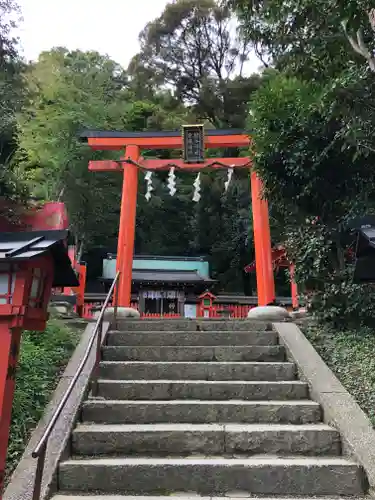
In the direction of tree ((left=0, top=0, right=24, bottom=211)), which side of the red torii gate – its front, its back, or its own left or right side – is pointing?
right

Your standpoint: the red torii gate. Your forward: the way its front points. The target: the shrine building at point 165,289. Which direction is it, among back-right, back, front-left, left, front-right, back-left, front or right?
back

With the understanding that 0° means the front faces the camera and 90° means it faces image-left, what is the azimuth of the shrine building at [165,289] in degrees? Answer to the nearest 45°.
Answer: approximately 0°

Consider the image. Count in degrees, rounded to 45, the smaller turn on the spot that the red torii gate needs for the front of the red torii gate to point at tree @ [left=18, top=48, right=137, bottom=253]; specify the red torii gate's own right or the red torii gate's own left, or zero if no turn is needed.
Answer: approximately 135° to the red torii gate's own right

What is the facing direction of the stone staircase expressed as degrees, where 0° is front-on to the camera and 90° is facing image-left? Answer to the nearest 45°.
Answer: approximately 0°

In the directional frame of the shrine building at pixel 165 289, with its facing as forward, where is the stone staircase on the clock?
The stone staircase is roughly at 12 o'clock from the shrine building.

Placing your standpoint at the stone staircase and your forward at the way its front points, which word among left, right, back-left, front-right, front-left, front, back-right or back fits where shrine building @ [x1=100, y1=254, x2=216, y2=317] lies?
back
